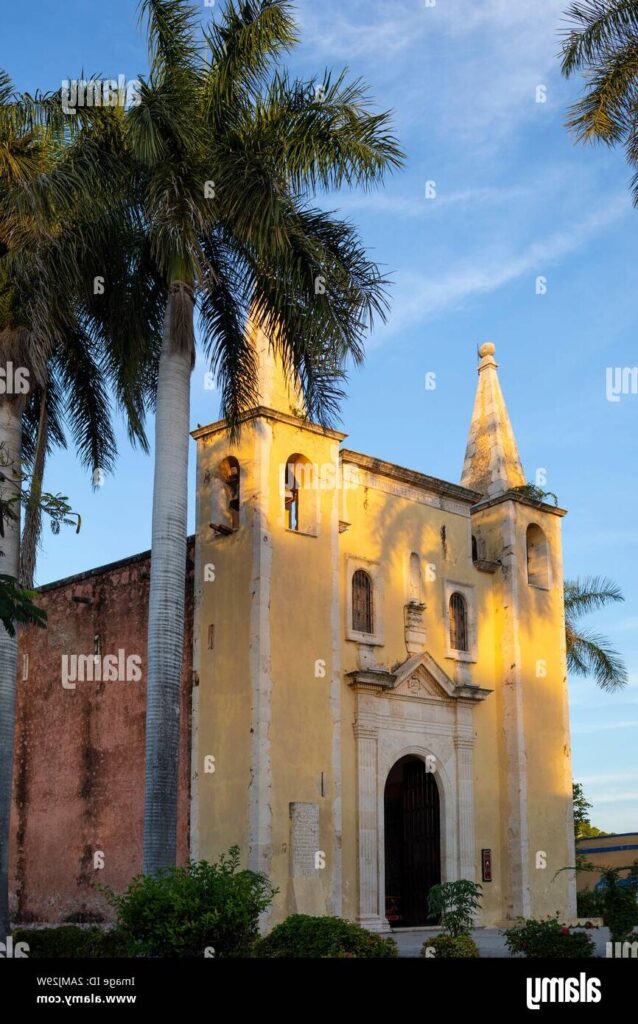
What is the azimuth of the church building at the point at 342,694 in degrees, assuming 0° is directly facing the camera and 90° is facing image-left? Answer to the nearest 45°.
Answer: approximately 315°

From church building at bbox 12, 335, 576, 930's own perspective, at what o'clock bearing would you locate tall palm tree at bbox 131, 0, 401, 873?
The tall palm tree is roughly at 2 o'clock from the church building.

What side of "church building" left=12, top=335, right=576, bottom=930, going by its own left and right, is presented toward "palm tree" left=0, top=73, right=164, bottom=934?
right

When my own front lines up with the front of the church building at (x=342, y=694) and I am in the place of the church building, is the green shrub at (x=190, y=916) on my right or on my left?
on my right

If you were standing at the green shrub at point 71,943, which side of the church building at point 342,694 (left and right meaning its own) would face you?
right

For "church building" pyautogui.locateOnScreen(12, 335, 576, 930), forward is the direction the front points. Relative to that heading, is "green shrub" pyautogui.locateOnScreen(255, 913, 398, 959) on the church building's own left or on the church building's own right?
on the church building's own right
